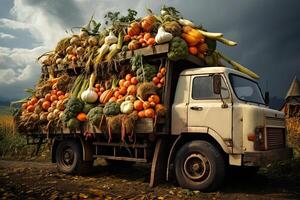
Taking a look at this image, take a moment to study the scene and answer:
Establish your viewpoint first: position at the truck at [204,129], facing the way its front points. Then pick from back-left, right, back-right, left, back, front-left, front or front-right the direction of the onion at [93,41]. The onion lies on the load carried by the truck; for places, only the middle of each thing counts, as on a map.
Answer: back

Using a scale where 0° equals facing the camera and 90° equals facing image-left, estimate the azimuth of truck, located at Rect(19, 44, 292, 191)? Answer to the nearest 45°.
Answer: approximately 315°
